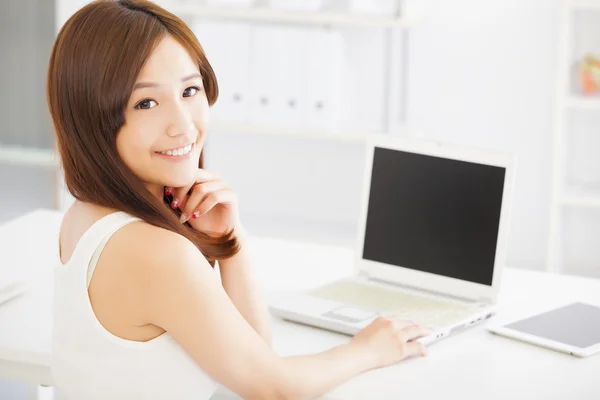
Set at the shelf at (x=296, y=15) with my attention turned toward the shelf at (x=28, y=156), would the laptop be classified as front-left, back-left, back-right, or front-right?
back-left

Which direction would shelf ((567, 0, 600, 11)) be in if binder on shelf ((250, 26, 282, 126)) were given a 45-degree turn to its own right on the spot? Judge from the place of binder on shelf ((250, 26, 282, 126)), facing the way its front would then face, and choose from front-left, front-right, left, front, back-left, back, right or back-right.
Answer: back-left

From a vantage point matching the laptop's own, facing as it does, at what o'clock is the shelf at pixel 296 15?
The shelf is roughly at 4 o'clock from the laptop.

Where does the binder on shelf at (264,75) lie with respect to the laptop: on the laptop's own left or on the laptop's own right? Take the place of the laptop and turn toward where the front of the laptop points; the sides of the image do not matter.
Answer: on the laptop's own right

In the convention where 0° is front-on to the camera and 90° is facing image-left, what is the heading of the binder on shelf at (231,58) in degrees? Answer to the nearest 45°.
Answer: approximately 0°

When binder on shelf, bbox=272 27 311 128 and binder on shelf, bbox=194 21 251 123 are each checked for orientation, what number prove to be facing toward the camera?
2

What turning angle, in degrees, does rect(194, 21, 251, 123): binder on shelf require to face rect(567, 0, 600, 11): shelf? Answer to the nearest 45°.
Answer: approximately 90° to its left

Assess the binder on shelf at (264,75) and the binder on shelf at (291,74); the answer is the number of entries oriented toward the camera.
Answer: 2
